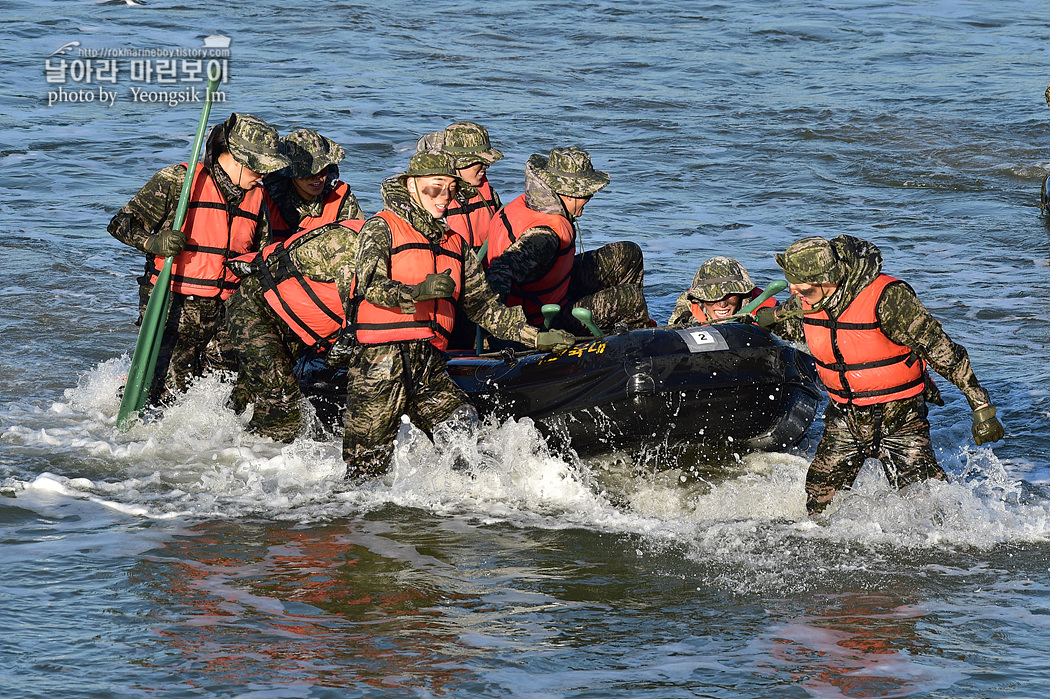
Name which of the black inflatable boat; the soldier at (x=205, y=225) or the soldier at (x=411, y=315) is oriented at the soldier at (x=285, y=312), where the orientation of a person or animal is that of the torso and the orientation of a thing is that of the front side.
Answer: the soldier at (x=205, y=225)

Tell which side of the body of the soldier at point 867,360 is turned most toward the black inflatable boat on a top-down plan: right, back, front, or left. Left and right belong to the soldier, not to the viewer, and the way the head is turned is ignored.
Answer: right

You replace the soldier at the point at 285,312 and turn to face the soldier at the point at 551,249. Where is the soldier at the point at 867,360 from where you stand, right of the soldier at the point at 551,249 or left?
right

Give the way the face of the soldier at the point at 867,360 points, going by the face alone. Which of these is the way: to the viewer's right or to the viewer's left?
to the viewer's left

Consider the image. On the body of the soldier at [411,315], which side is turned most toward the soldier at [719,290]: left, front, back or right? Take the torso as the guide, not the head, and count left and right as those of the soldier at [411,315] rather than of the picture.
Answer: left
